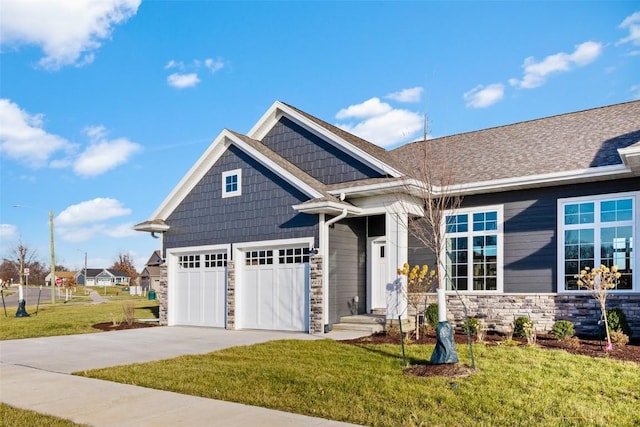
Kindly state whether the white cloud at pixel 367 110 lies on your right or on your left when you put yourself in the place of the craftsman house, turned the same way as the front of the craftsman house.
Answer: on your right

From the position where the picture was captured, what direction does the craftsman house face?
facing the viewer and to the left of the viewer
